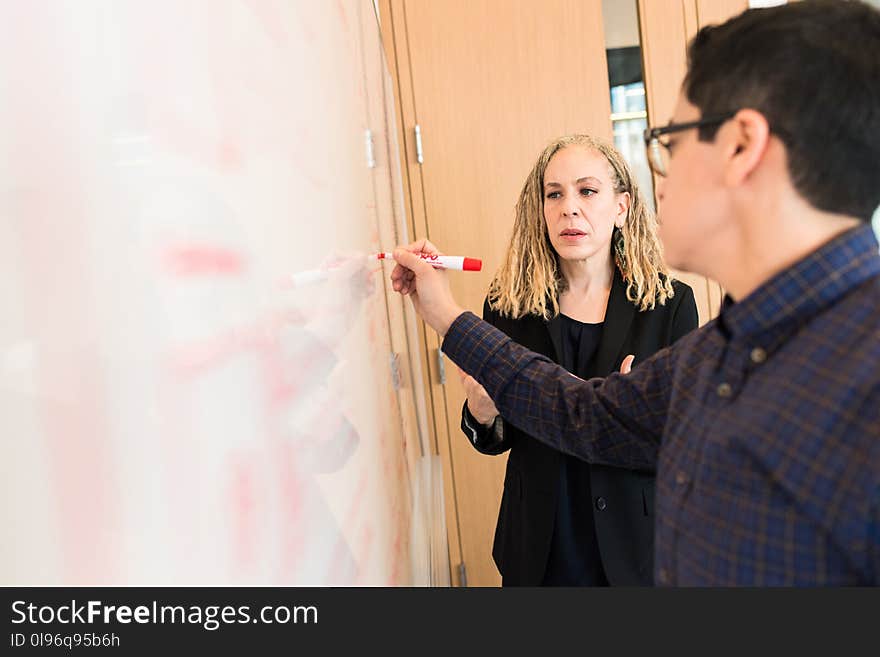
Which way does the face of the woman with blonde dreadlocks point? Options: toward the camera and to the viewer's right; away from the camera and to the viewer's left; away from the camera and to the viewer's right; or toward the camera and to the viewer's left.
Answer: toward the camera and to the viewer's left

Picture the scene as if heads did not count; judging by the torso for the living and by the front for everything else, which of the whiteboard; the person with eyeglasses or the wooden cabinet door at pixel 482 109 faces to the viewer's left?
the person with eyeglasses

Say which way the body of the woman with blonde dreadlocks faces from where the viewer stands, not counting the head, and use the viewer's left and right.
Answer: facing the viewer

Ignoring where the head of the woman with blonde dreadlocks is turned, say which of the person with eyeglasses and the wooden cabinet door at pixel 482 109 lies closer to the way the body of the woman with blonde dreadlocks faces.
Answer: the person with eyeglasses

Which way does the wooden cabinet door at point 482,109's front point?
toward the camera

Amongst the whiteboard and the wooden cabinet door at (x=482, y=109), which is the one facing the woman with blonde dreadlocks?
the wooden cabinet door

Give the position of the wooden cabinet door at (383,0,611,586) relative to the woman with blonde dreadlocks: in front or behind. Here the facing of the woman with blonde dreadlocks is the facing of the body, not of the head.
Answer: behind

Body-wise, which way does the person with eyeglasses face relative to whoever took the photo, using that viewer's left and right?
facing to the left of the viewer

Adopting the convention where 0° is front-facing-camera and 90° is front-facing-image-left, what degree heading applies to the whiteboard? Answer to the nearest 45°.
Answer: approximately 315°

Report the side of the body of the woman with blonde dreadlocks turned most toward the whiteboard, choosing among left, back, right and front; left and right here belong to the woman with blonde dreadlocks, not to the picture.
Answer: front
